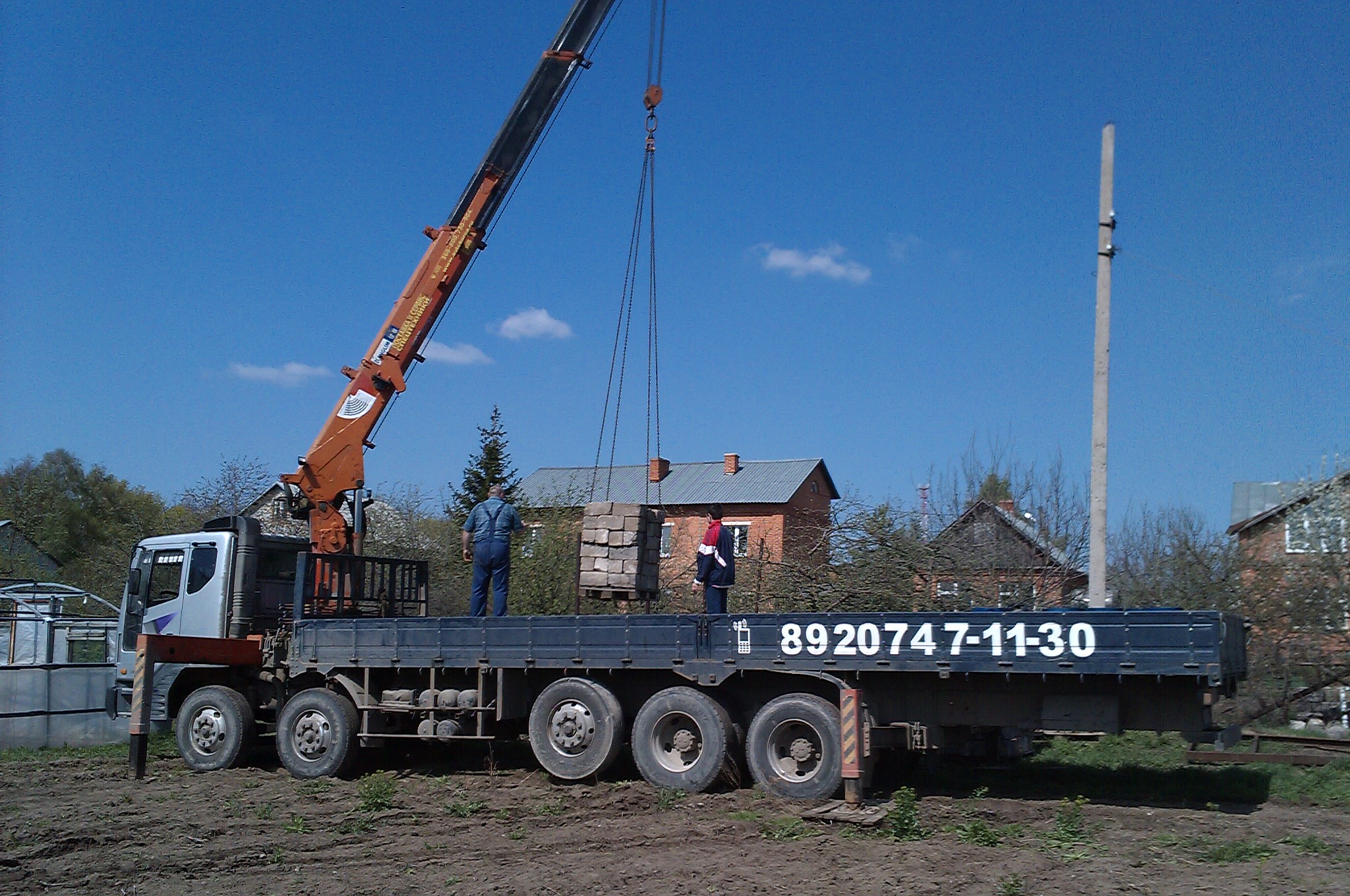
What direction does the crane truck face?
to the viewer's left

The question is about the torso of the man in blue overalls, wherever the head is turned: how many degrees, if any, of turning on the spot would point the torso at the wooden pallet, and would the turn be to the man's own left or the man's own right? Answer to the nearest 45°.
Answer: approximately 135° to the man's own right

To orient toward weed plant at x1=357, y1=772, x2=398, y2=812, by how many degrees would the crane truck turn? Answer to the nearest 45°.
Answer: approximately 45° to its left

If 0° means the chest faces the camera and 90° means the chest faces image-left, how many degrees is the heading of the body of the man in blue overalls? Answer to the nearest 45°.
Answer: approximately 180°

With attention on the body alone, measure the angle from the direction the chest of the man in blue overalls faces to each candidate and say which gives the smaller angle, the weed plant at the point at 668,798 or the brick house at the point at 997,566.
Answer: the brick house

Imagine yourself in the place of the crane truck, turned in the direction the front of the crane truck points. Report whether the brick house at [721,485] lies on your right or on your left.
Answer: on your right

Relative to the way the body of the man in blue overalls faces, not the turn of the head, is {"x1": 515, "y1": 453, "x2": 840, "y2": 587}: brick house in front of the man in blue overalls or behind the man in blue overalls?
in front

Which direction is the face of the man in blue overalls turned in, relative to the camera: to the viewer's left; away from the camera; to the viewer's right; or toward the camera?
away from the camera
